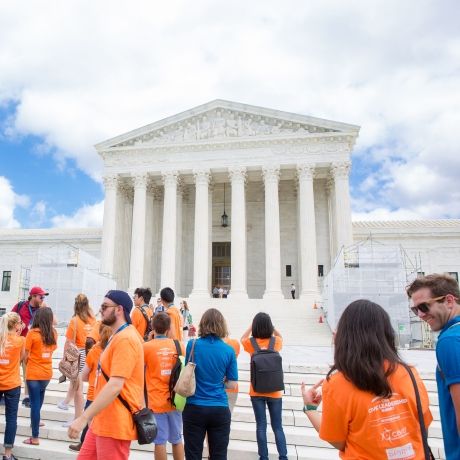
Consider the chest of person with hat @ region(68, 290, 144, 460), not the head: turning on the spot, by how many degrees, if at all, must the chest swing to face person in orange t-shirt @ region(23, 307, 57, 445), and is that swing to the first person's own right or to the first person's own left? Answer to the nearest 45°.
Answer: approximately 90° to the first person's own right

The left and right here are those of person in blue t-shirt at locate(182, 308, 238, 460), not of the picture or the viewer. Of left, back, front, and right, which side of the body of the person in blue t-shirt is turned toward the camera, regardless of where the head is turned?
back

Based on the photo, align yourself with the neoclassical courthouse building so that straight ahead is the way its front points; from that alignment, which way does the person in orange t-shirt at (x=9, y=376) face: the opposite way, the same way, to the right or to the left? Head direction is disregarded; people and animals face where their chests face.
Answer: the opposite way

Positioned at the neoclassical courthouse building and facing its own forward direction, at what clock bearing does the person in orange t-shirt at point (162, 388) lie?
The person in orange t-shirt is roughly at 12 o'clock from the neoclassical courthouse building.

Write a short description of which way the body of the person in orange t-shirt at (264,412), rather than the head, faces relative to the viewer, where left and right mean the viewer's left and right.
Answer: facing away from the viewer

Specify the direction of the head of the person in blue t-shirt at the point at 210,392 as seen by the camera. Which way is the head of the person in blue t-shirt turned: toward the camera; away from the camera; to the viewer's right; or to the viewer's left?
away from the camera

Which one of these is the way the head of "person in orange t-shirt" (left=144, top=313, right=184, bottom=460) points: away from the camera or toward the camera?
away from the camera
